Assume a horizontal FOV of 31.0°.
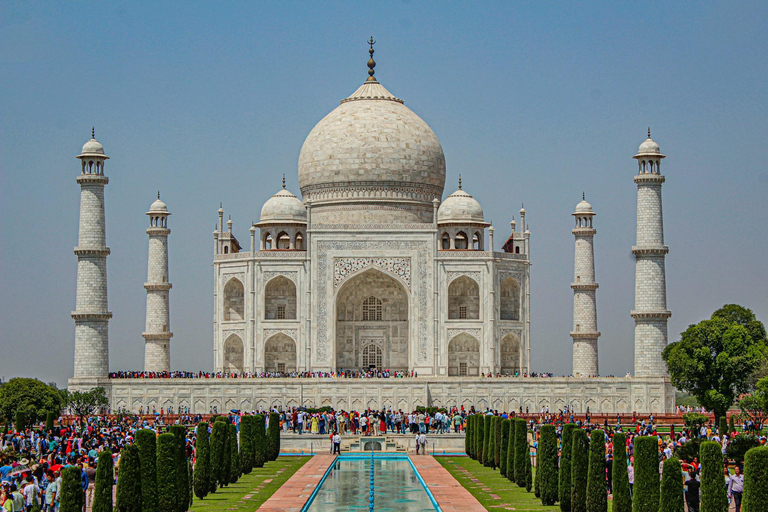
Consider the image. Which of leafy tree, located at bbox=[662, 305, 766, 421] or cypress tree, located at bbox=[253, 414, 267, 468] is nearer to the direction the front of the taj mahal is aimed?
the cypress tree

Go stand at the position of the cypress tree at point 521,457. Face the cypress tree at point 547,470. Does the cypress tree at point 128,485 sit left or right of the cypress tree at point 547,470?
right

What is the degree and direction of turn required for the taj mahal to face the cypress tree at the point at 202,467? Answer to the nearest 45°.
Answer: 0° — it already faces it

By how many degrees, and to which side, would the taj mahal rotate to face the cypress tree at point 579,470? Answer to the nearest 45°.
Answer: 0° — it already faces it

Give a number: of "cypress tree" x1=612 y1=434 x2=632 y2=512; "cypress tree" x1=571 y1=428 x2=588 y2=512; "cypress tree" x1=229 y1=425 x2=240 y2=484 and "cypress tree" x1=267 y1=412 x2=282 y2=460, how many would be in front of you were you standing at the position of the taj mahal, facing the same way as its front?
4

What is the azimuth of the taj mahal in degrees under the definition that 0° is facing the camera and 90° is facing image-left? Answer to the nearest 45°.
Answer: approximately 0°

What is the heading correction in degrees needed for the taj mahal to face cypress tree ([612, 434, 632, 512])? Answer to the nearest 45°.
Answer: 0° — it already faces it

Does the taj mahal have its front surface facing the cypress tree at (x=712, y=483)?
yes

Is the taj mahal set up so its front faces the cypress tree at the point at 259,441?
yes

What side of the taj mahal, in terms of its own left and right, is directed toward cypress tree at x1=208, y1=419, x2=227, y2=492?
front

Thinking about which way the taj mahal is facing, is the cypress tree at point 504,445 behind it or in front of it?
in front

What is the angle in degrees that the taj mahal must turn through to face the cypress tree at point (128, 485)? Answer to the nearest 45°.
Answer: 0° — it already faces it

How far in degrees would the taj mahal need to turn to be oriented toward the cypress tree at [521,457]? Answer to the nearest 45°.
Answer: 0° — it already faces it

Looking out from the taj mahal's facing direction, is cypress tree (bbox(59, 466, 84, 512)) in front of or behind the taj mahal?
in front

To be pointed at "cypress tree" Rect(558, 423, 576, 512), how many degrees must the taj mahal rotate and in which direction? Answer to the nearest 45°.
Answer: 0° — it already faces it
